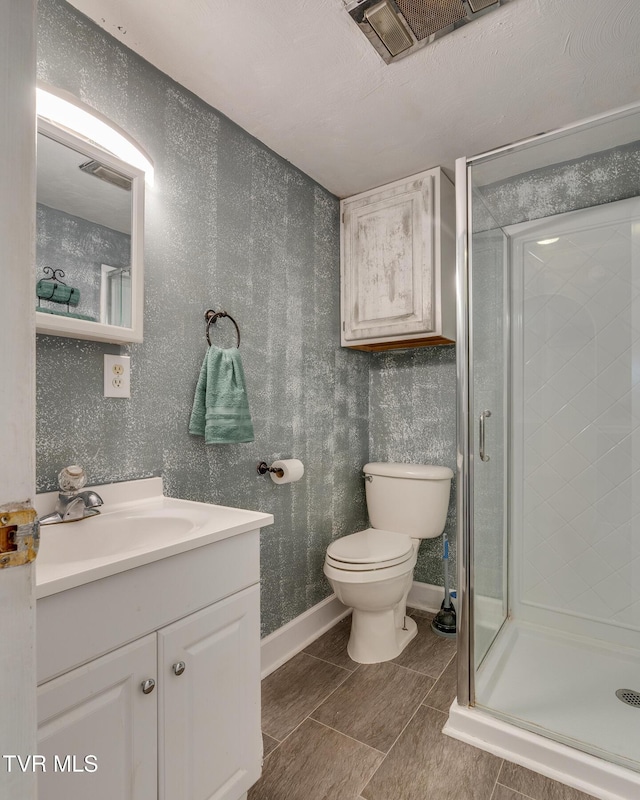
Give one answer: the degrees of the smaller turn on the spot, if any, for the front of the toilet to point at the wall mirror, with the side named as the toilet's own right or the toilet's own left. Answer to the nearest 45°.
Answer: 0° — it already faces it

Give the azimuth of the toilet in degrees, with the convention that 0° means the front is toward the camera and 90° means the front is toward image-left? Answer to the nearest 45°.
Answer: approximately 45°

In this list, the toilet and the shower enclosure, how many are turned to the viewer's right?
0

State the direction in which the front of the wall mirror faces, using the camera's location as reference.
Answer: facing the viewer and to the right of the viewer

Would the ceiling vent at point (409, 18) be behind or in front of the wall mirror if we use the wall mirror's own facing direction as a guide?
in front

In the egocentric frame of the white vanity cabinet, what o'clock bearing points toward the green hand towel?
The green hand towel is roughly at 8 o'clock from the white vanity cabinet.

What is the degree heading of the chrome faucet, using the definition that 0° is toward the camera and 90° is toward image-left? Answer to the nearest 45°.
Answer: approximately 315°

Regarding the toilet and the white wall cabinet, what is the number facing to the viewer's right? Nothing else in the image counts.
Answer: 0

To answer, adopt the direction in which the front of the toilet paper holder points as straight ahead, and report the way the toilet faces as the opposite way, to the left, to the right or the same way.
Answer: to the right

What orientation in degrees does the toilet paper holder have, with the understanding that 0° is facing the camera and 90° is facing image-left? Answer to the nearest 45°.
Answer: approximately 315°

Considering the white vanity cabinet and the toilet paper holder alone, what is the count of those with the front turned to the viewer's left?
0

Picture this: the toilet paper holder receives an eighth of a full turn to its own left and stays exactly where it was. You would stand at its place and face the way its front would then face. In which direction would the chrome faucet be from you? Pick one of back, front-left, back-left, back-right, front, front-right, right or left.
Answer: back-right
